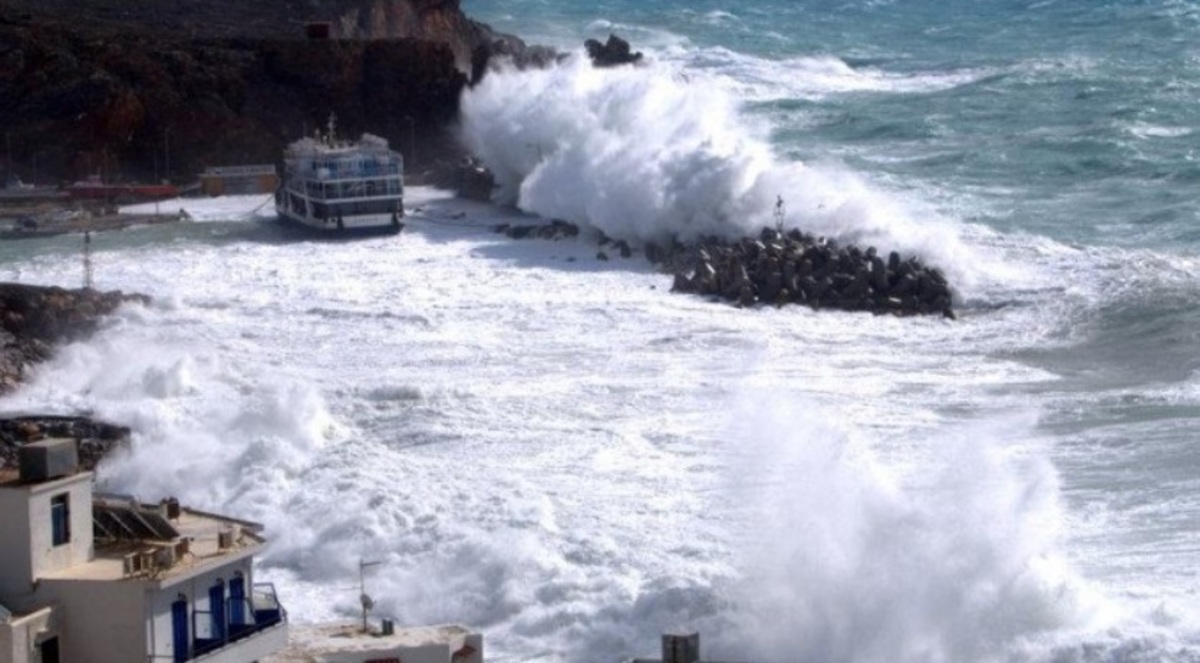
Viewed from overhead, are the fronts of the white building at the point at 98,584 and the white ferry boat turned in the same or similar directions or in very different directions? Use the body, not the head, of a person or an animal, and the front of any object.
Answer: very different directions

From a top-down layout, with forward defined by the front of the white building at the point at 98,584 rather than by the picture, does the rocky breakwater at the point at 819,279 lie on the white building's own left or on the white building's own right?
on the white building's own left

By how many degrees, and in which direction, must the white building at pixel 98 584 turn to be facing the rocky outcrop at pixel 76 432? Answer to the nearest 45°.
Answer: approximately 135° to its left
